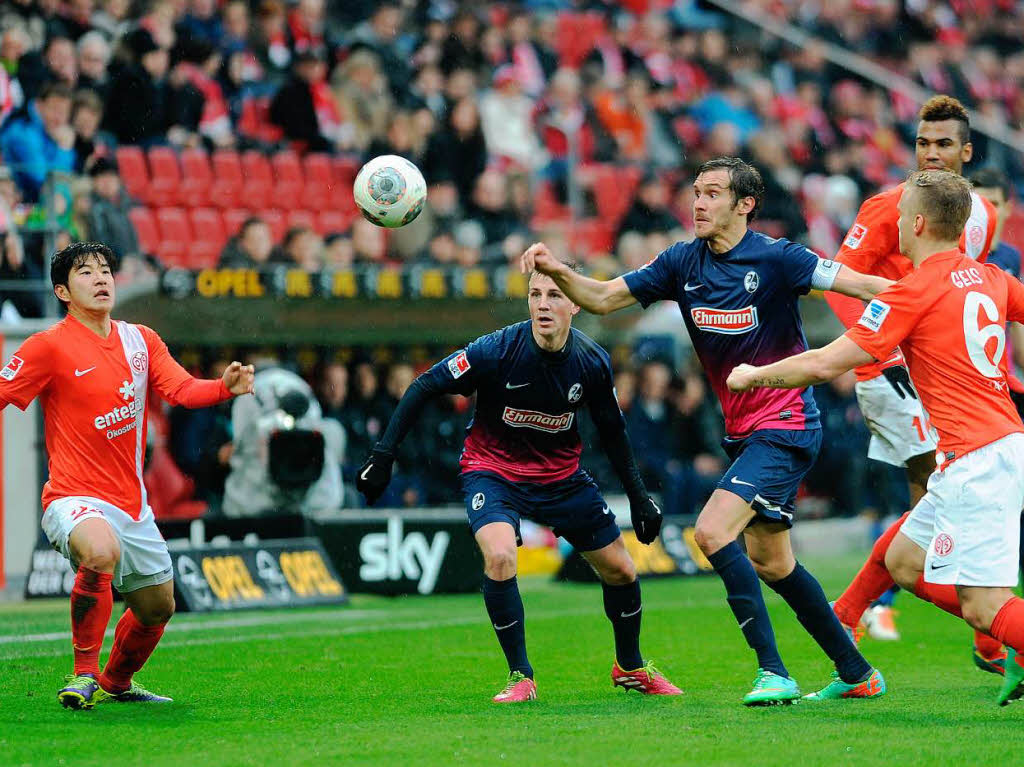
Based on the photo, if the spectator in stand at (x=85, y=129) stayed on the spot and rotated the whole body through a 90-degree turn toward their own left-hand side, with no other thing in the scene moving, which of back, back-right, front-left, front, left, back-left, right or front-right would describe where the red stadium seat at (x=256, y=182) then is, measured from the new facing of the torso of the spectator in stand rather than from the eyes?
front-left

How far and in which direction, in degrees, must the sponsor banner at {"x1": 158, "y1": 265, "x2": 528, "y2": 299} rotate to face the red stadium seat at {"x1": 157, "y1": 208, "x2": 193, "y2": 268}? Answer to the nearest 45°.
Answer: approximately 135° to its right

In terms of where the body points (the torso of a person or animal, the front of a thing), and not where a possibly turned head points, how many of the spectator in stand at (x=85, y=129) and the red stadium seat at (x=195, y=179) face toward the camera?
2

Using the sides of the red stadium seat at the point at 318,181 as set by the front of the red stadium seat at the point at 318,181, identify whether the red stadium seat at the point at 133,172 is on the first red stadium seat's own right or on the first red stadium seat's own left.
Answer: on the first red stadium seat's own right

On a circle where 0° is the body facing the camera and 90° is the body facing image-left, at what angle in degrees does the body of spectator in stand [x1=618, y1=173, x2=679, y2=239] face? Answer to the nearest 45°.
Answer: approximately 0°

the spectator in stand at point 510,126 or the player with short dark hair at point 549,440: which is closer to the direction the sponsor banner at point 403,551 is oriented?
the player with short dark hair

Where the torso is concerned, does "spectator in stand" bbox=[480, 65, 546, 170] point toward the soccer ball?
yes

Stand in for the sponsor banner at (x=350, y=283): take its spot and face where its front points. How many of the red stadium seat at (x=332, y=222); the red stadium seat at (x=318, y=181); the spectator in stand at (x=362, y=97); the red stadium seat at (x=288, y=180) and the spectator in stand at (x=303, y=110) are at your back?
5

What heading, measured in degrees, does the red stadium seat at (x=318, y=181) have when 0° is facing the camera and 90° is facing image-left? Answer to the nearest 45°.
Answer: approximately 0°

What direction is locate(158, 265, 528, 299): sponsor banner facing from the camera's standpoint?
toward the camera

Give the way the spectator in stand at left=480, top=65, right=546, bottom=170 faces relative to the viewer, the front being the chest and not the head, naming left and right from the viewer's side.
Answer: facing the viewer
